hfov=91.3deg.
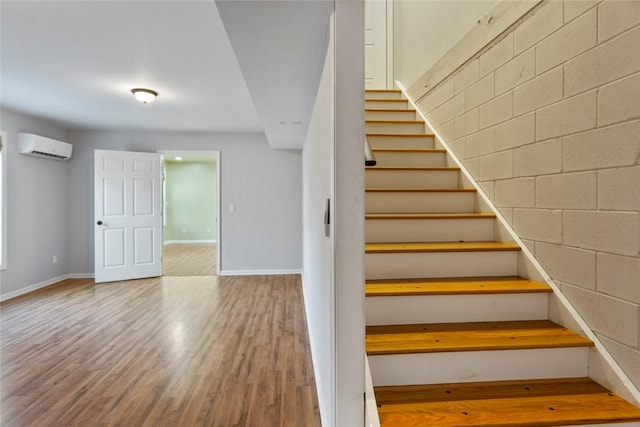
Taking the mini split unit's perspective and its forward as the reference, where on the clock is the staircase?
The staircase is roughly at 1 o'clock from the mini split unit.

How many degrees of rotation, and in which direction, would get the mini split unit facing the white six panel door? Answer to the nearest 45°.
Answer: approximately 45° to its left

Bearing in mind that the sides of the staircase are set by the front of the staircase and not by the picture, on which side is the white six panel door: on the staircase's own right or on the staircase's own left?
on the staircase's own right

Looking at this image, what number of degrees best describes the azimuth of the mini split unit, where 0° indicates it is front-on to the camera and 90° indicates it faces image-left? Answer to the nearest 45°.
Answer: approximately 315°

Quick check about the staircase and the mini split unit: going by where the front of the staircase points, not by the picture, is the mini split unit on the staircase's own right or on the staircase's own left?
on the staircase's own right

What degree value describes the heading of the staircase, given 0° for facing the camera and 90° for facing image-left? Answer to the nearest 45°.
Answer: approximately 0°
